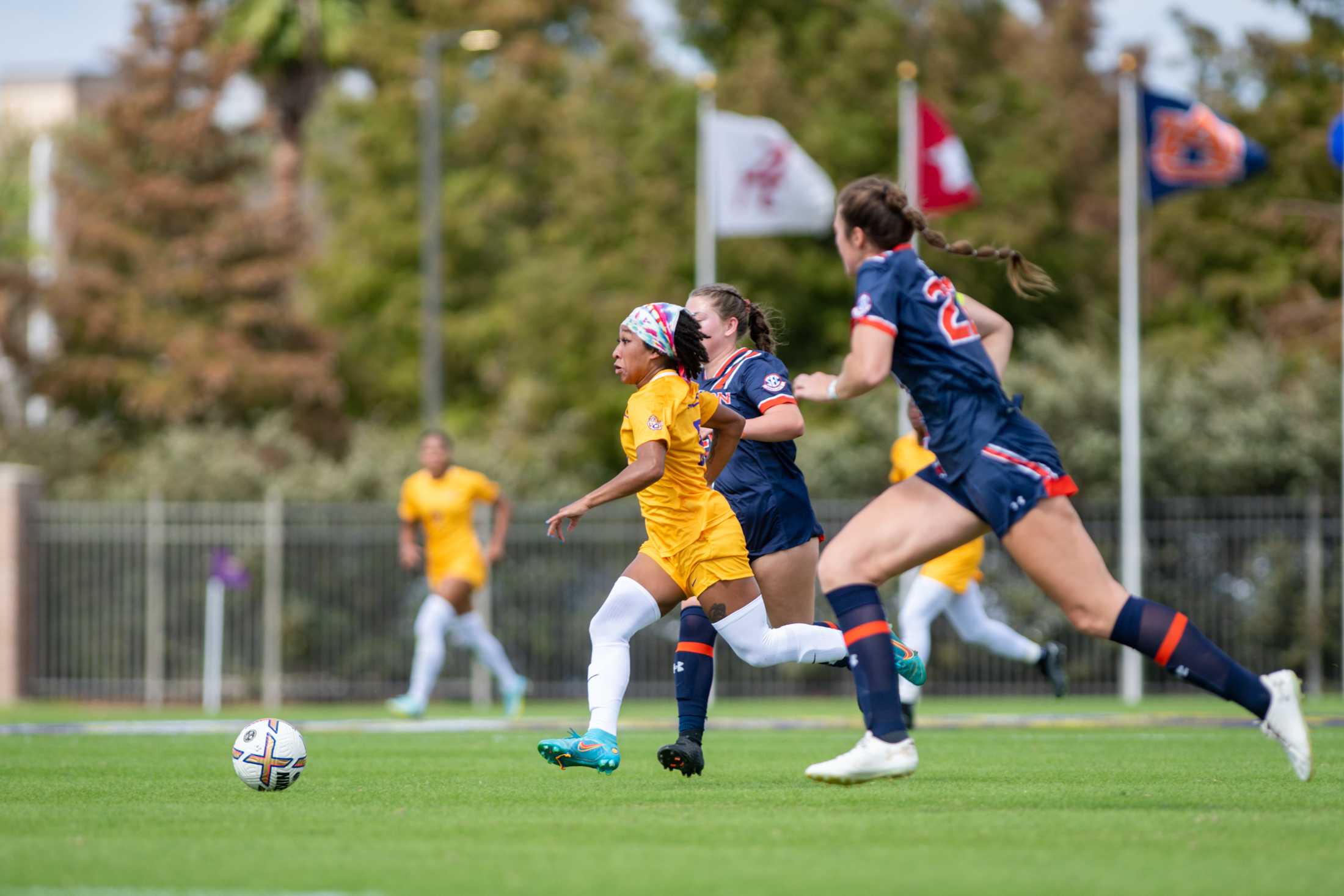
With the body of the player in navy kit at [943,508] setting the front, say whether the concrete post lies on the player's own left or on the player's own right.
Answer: on the player's own right

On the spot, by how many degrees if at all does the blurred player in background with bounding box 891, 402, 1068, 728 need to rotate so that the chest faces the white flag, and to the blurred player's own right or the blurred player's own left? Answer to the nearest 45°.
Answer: approximately 90° to the blurred player's own right

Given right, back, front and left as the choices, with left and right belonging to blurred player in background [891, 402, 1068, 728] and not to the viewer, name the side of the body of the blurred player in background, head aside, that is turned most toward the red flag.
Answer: right

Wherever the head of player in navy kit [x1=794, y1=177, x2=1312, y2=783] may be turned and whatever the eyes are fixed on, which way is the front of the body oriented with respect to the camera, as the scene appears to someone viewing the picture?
to the viewer's left

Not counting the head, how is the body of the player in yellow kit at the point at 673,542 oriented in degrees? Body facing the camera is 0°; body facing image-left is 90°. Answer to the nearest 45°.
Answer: approximately 90°

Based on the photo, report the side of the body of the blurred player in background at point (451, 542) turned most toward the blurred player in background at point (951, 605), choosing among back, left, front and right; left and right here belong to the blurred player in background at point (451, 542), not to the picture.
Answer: left

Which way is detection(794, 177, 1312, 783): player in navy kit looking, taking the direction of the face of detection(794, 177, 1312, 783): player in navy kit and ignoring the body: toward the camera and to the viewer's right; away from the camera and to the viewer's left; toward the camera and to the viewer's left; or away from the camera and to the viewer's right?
away from the camera and to the viewer's left

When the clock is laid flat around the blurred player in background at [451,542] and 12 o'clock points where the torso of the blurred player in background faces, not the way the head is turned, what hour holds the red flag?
The red flag is roughly at 6 o'clock from the blurred player in background.

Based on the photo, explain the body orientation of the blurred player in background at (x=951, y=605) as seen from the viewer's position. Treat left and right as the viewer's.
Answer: facing to the left of the viewer

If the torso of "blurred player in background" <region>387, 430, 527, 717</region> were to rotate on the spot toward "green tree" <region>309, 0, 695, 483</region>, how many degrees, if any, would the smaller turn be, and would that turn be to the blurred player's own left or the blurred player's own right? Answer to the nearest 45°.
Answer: approximately 135° to the blurred player's own right

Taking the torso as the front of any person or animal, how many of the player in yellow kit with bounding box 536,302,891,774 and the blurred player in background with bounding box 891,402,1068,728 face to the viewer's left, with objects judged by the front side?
2
